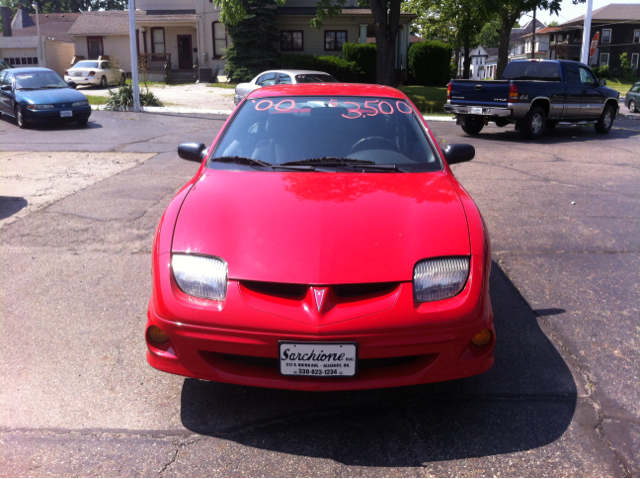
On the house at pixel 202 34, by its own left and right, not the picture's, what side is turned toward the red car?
front

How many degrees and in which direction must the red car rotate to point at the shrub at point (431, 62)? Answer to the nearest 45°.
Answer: approximately 180°

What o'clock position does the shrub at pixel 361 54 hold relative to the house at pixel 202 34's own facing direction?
The shrub is roughly at 10 o'clock from the house.

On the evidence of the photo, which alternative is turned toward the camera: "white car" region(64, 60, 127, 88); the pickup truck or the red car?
the red car

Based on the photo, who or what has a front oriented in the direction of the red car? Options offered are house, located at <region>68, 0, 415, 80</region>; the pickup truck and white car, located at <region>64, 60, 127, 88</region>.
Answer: the house

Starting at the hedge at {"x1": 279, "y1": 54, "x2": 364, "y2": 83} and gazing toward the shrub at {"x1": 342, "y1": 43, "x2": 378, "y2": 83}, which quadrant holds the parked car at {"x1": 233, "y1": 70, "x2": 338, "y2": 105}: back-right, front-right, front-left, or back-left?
back-right

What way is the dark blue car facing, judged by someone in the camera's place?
facing the viewer and to the right of the viewer

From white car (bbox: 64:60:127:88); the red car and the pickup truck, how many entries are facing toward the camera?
1

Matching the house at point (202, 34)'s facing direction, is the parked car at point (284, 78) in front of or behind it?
in front

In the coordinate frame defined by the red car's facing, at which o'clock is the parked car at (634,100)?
The parked car is roughly at 7 o'clock from the red car.

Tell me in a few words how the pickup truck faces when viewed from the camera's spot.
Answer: facing away from the viewer and to the right of the viewer
